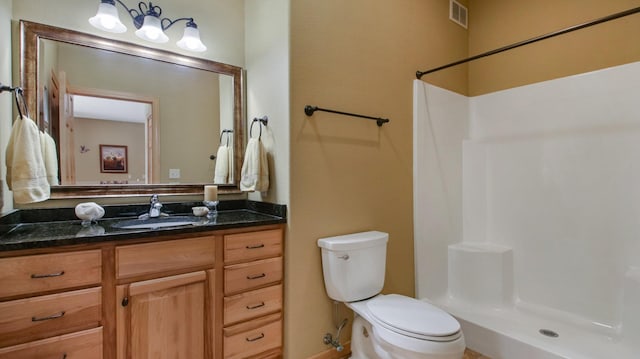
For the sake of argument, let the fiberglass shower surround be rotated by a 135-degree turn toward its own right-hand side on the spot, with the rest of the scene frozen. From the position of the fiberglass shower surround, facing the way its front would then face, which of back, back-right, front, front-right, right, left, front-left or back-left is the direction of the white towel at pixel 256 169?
back-left

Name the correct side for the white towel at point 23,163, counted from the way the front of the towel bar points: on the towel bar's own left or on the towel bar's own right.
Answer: on the towel bar's own right

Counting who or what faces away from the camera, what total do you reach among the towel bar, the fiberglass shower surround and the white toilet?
0

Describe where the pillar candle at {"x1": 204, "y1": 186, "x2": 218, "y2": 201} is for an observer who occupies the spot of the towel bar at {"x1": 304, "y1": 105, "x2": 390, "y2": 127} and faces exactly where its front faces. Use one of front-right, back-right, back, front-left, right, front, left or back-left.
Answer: back-right

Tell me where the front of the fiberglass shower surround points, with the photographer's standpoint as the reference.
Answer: facing the viewer and to the left of the viewer

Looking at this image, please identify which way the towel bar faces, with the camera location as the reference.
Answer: facing the viewer and to the right of the viewer
